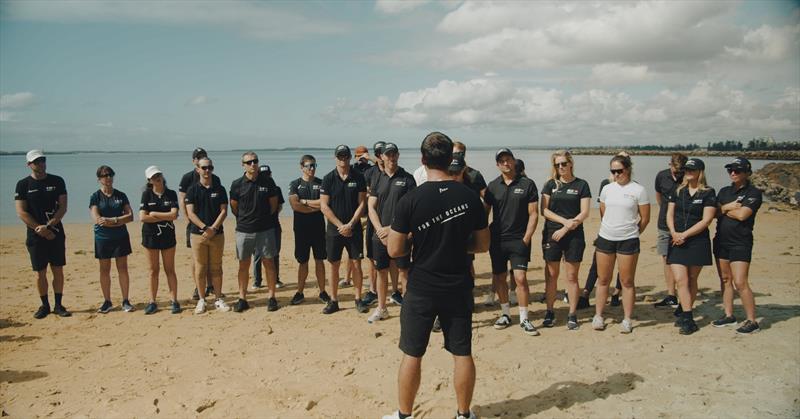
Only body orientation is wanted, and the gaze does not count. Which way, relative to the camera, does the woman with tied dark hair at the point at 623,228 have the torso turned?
toward the camera

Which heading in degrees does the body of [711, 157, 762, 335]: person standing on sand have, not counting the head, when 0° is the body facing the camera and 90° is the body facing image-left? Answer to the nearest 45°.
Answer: approximately 45°

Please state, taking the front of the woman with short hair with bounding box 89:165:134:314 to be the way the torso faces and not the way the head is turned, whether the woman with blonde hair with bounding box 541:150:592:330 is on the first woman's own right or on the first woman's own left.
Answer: on the first woman's own left

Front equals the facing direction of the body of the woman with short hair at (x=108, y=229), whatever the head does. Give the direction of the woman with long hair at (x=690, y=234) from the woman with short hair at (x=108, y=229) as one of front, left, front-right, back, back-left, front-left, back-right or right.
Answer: front-left

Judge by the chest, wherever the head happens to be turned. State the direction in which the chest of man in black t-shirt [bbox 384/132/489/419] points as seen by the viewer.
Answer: away from the camera

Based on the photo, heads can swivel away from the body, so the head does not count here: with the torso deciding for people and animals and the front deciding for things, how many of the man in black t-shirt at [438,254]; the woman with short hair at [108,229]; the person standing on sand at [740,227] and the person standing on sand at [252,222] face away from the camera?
1

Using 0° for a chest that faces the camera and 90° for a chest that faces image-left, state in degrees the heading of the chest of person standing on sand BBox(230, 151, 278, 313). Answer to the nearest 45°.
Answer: approximately 0°

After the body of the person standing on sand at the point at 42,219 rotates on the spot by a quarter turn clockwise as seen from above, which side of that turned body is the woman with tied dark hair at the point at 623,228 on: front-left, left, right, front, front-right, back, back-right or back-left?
back-left

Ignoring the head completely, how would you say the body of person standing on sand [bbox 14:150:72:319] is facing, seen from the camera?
toward the camera

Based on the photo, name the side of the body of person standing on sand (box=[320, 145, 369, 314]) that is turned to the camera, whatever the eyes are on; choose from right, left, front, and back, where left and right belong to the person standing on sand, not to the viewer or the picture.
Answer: front

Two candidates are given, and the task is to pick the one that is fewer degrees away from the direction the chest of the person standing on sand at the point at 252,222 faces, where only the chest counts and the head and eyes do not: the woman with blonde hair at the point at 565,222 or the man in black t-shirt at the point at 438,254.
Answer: the man in black t-shirt

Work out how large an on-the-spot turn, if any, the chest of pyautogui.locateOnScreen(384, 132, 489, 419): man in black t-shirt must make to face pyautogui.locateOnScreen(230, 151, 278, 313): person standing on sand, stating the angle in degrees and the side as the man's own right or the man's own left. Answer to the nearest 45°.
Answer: approximately 45° to the man's own left

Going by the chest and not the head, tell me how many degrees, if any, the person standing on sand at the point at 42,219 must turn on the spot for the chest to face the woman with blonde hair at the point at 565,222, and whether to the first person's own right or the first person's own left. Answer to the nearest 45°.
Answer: approximately 45° to the first person's own left

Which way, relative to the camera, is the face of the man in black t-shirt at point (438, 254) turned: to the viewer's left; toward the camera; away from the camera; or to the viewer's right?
away from the camera

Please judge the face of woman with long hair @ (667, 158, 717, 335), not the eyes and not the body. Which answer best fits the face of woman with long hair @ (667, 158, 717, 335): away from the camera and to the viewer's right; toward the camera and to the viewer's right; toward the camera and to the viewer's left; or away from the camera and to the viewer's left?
toward the camera and to the viewer's left

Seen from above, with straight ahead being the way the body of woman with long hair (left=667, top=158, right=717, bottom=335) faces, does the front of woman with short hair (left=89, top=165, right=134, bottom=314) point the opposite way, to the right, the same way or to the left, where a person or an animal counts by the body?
to the left
